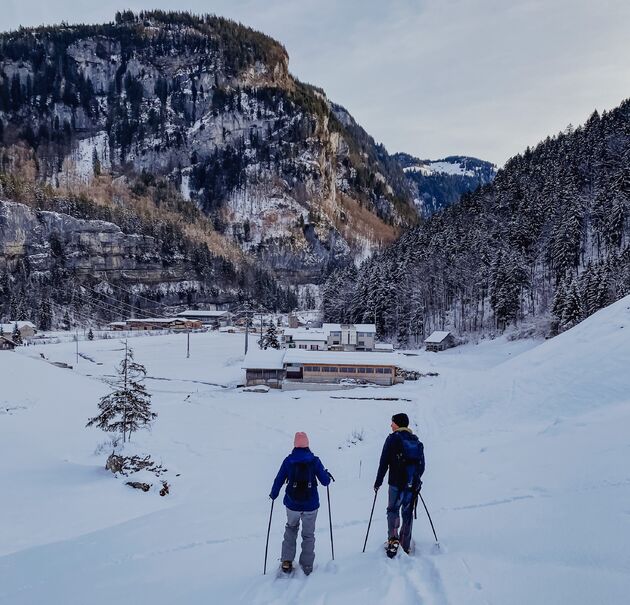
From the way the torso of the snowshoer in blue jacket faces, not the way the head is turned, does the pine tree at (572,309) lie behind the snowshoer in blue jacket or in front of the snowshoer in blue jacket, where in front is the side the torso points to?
in front

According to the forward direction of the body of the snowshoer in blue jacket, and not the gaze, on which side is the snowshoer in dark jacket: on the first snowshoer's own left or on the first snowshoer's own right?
on the first snowshoer's own right

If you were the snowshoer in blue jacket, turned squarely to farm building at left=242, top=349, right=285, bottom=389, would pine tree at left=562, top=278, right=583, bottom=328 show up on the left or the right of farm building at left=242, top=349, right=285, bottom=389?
right

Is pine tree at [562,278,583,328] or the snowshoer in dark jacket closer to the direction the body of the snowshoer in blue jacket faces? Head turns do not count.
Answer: the pine tree

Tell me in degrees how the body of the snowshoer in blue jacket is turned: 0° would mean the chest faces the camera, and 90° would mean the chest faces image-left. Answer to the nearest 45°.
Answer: approximately 180°

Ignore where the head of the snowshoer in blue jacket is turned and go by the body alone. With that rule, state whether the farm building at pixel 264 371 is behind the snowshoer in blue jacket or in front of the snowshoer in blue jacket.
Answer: in front

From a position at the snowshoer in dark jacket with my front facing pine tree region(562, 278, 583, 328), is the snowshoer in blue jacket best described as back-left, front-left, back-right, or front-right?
back-left

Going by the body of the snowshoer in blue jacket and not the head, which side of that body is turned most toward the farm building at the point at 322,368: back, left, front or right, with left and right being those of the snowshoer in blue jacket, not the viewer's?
front
